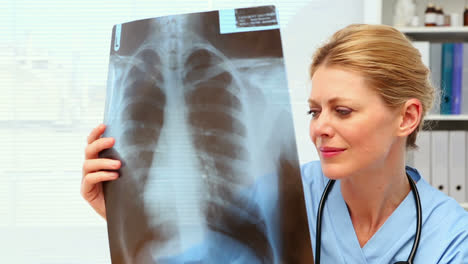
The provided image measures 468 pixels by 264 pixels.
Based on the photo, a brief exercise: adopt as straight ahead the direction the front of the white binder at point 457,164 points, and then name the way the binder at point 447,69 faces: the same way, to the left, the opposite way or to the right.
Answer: the same way

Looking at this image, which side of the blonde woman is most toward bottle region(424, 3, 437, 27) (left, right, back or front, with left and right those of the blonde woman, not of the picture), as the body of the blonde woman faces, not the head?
back

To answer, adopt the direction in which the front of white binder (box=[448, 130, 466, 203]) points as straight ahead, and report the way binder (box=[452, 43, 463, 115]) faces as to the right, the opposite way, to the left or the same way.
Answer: the same way

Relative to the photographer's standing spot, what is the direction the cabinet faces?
facing the viewer

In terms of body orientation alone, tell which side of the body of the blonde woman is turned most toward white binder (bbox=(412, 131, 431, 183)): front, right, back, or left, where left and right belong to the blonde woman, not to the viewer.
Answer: back

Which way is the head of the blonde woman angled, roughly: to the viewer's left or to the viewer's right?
to the viewer's left

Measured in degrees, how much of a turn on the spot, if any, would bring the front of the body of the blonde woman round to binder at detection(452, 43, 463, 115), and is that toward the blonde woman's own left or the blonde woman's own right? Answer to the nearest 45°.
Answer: approximately 180°

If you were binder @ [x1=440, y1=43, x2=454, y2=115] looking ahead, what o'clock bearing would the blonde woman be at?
The blonde woman is roughly at 12 o'clock from the binder.

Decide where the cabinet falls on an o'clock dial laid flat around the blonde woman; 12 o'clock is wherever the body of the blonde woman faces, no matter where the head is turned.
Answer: The cabinet is roughly at 5 o'clock from the blonde woman.

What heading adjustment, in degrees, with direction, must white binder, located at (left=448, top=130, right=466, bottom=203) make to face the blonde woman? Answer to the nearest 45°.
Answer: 0° — it already faces them

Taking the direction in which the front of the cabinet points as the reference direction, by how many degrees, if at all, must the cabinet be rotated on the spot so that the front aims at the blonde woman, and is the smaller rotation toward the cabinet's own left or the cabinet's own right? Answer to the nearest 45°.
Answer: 0° — it already faces them

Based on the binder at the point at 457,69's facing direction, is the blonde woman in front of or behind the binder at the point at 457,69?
in front

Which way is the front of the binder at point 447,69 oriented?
toward the camera

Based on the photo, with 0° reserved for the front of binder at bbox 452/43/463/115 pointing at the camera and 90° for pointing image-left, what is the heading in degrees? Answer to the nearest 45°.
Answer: approximately 0°
